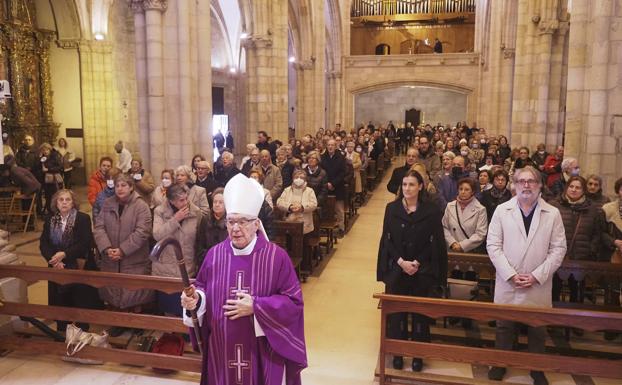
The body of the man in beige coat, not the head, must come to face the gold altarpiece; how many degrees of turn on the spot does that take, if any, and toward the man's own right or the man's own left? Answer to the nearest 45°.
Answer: approximately 135° to the man's own right

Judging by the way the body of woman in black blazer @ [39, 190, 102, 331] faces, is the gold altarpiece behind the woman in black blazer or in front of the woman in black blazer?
behind

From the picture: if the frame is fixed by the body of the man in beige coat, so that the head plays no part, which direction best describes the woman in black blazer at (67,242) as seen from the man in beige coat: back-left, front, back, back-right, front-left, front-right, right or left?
right

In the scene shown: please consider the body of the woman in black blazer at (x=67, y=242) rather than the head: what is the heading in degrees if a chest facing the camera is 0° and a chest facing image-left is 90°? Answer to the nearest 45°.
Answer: approximately 0°

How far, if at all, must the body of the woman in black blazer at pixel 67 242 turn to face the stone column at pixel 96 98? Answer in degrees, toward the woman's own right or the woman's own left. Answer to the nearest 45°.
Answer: approximately 180°

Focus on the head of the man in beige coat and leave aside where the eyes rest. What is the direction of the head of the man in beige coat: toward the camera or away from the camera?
toward the camera

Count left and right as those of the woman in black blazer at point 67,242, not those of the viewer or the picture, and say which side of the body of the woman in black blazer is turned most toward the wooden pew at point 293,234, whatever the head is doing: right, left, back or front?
left

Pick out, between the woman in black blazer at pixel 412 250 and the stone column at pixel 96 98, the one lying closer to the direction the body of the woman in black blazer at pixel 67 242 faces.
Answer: the woman in black blazer

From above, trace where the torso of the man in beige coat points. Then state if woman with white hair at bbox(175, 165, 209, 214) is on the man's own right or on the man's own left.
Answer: on the man's own right

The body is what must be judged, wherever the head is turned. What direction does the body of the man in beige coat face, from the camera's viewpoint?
toward the camera

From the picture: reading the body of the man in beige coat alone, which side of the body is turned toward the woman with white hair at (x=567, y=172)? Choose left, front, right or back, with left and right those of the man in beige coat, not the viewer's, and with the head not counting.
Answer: back

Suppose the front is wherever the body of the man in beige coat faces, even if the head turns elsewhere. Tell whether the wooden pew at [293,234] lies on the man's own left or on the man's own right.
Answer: on the man's own right

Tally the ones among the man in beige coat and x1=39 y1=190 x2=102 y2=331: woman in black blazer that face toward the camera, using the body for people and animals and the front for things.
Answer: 2

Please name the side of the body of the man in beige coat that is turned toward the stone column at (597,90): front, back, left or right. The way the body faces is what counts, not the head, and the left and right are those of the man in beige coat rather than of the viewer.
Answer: back
